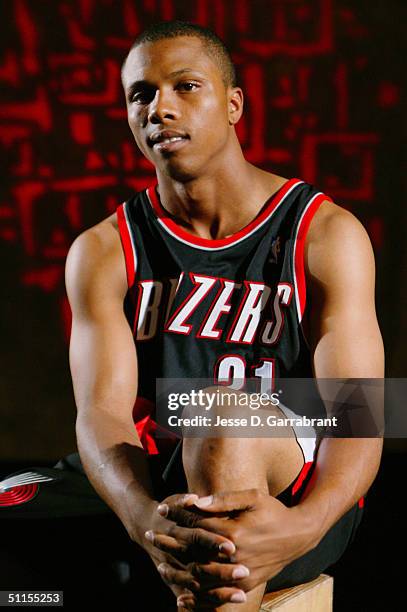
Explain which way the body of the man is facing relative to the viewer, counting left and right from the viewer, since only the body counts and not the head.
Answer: facing the viewer
